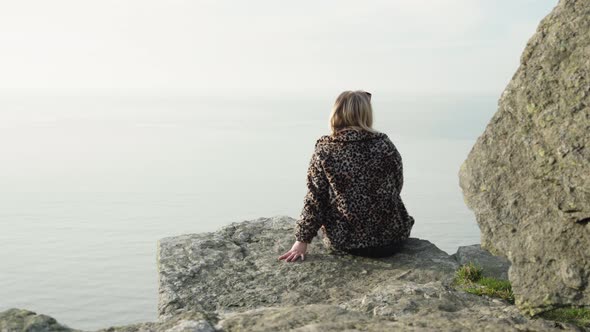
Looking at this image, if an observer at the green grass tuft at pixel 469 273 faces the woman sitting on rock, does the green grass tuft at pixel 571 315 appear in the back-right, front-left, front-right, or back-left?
back-left

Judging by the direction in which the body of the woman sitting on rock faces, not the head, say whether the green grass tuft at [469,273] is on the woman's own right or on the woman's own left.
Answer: on the woman's own right

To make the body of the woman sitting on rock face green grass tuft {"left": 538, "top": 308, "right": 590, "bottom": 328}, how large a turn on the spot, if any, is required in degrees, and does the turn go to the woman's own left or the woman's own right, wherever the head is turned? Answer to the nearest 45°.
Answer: approximately 135° to the woman's own right

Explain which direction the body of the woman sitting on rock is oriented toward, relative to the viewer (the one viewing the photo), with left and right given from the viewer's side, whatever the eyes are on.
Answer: facing away from the viewer

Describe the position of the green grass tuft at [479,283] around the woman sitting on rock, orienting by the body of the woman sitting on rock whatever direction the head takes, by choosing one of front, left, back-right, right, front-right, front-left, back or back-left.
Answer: back-right

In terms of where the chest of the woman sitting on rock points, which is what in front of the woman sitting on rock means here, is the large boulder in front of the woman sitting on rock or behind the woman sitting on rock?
behind
